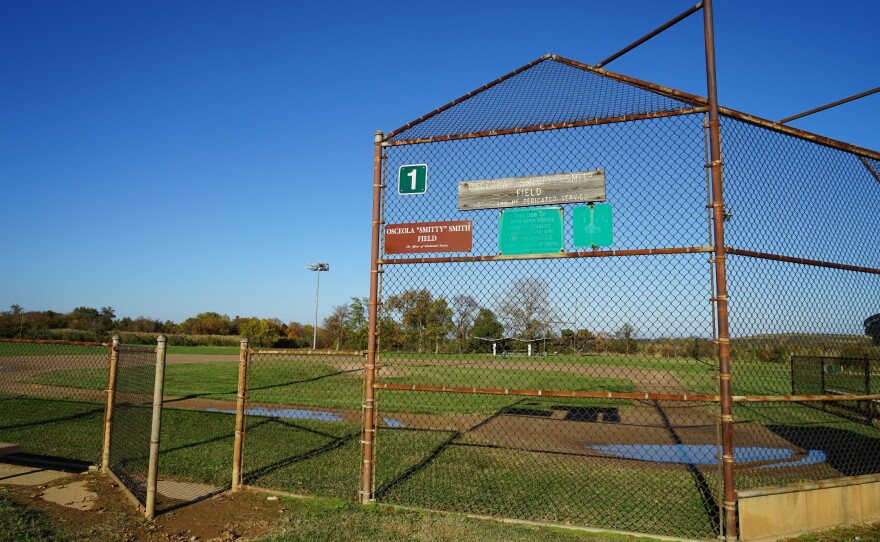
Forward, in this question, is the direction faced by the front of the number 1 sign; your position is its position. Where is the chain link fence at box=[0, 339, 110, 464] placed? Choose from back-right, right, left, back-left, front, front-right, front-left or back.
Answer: back-right

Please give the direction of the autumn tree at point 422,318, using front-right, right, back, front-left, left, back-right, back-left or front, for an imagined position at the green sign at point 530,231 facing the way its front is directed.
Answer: back-right

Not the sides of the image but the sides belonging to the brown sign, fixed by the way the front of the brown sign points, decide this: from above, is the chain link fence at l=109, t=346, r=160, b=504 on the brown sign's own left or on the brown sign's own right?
on the brown sign's own right

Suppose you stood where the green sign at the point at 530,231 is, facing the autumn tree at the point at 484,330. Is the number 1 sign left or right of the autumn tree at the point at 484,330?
left
